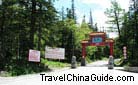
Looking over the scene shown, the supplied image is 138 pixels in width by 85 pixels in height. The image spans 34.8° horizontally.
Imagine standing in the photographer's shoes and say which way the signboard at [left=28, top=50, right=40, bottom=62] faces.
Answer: facing the viewer

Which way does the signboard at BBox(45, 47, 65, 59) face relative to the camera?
toward the camera

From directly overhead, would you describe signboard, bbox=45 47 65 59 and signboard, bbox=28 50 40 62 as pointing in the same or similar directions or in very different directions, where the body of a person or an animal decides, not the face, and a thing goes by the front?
same or similar directions

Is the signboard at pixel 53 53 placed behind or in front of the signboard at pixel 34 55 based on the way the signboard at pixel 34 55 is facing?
behind

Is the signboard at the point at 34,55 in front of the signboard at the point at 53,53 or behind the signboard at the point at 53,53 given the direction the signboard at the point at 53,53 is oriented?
in front

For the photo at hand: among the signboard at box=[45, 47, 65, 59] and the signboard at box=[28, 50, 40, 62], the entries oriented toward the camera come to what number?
2
